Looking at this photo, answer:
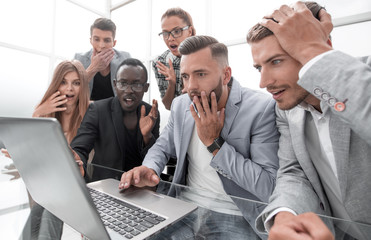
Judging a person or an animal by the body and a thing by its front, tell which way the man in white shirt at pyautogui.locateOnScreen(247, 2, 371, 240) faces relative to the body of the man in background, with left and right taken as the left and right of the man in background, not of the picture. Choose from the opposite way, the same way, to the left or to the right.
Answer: to the right

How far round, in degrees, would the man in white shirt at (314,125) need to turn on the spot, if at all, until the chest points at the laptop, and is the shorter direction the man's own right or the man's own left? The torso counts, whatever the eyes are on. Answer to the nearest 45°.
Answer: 0° — they already face it

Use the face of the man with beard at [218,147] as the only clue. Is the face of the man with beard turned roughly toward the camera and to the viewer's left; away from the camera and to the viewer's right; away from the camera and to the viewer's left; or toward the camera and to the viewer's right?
toward the camera and to the viewer's left

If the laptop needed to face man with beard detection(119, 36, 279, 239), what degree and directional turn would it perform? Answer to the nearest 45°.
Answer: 0° — it already faces them

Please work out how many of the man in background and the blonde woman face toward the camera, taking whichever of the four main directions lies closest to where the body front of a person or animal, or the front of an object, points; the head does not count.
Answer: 2

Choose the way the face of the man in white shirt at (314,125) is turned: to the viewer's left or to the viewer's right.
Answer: to the viewer's left

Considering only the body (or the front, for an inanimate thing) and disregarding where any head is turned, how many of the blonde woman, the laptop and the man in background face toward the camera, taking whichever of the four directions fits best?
2

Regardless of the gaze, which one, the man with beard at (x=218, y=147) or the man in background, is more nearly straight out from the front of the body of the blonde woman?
the man with beard

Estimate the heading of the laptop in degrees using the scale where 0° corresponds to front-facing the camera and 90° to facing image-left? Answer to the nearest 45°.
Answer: approximately 225°

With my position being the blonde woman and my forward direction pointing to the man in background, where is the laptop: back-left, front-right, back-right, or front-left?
back-right

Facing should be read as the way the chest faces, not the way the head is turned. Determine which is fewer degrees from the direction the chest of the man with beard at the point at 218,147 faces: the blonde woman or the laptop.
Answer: the laptop

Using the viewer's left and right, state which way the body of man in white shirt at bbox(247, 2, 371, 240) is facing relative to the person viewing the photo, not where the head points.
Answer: facing the viewer and to the left of the viewer

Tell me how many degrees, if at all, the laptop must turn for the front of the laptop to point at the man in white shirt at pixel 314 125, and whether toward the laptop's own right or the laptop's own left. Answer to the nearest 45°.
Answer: approximately 45° to the laptop's own right
